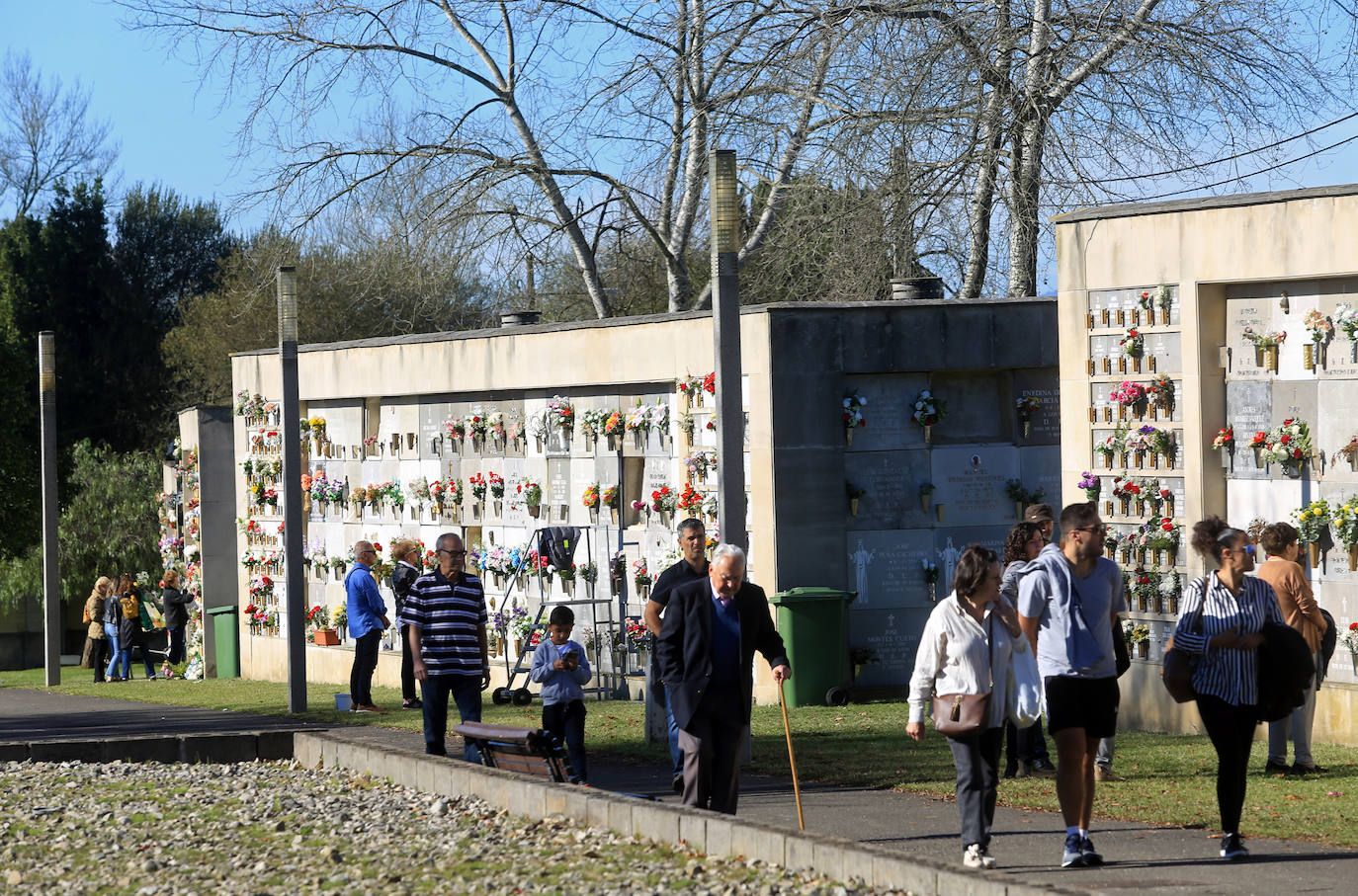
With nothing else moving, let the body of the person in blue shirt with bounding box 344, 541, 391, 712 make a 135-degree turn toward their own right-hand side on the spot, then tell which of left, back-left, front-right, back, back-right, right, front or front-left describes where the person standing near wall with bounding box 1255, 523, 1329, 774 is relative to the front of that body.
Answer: left

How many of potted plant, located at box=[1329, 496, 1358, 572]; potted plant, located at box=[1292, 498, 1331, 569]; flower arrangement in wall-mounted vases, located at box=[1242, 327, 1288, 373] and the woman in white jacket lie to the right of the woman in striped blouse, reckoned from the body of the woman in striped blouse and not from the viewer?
1

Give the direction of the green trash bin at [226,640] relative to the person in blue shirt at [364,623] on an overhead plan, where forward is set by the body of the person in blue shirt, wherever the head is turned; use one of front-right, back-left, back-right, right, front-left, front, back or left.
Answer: left

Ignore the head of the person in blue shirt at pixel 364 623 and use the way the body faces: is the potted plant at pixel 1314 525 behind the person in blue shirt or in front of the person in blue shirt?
in front

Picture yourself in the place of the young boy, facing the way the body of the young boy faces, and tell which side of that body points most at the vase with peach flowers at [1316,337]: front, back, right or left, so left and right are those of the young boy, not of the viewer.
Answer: left

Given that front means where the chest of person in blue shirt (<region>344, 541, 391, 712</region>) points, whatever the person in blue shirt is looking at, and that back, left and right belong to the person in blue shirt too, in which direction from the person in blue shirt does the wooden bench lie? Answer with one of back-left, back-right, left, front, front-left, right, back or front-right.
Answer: right

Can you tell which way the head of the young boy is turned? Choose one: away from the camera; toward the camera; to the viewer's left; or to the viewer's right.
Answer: toward the camera

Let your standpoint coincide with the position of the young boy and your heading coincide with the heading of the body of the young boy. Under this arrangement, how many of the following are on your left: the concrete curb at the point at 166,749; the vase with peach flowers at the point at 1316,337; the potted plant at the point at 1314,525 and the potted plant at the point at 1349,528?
3

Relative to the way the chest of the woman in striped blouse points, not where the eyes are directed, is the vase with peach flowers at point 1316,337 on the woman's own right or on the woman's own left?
on the woman's own left

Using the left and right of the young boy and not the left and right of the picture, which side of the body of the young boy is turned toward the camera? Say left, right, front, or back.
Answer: front

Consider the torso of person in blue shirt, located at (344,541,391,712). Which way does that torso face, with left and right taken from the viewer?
facing to the right of the viewer

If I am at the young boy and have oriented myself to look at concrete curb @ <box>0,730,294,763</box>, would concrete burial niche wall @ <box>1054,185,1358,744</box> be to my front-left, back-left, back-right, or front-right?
back-right

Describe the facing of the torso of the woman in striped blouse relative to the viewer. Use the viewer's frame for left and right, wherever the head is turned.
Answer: facing the viewer and to the right of the viewer

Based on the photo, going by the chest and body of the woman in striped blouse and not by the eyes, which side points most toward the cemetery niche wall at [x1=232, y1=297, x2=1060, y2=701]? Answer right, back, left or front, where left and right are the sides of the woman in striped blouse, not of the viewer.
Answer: back
